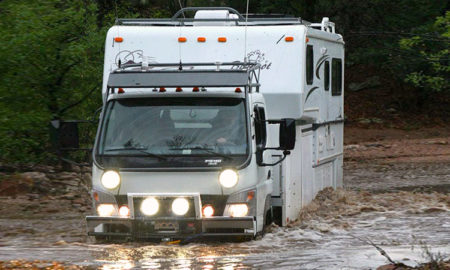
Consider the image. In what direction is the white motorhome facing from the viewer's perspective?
toward the camera
